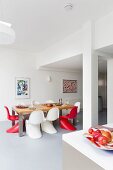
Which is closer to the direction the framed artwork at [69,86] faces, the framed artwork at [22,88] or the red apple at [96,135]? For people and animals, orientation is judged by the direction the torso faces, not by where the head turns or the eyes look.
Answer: the red apple

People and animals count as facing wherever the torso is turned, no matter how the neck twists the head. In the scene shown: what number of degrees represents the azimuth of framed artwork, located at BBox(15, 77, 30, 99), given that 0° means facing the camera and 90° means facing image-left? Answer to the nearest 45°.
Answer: approximately 0°

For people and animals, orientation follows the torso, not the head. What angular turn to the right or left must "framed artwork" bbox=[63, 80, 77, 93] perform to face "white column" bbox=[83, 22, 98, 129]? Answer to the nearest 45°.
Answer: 0° — it already faces it

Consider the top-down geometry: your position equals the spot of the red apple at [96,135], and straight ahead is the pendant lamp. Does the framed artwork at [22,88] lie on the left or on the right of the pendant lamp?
right
